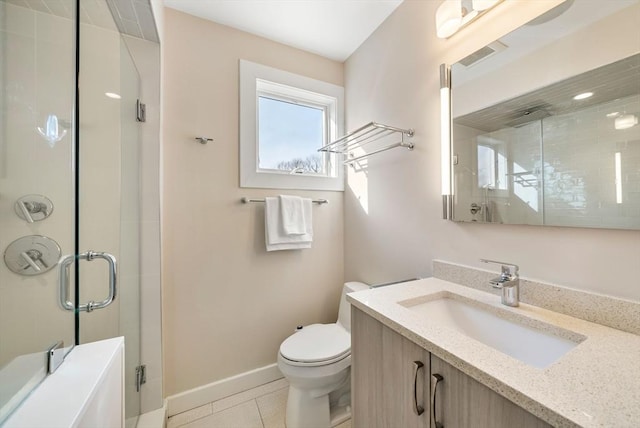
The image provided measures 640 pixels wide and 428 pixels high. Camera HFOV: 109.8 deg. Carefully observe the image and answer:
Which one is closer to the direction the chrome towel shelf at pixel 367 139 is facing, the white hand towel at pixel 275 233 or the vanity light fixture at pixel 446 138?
the white hand towel

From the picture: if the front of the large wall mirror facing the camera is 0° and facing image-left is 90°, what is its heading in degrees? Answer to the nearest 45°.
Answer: approximately 45°

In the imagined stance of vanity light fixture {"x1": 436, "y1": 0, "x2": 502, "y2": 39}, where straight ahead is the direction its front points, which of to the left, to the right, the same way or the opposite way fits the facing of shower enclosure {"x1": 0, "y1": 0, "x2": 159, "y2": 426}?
the opposite way

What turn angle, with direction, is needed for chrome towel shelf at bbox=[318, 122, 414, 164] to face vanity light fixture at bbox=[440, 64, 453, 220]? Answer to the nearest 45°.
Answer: approximately 90° to its left

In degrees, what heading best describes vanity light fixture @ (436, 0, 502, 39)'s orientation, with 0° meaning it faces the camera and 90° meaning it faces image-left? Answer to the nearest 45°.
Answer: approximately 45°

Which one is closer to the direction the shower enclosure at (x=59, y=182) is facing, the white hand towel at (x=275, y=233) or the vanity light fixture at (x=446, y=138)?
the vanity light fixture
